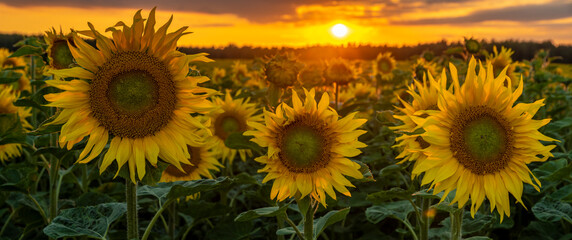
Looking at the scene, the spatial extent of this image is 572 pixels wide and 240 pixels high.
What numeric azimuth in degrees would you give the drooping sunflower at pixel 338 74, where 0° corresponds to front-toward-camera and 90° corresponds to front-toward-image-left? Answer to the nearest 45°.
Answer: approximately 0°

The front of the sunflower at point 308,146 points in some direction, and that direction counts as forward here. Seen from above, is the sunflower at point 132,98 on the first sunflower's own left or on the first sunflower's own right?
on the first sunflower's own right

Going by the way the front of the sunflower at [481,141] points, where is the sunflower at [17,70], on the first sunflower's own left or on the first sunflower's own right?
on the first sunflower's own right

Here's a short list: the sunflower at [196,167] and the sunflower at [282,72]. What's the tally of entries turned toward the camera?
2
